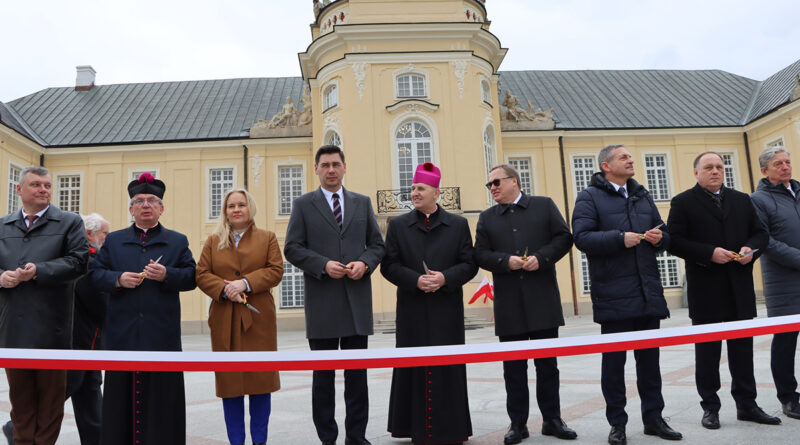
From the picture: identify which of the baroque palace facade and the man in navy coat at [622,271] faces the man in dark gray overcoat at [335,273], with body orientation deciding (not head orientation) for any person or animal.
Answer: the baroque palace facade

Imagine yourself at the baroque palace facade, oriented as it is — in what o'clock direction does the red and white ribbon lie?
The red and white ribbon is roughly at 12 o'clock from the baroque palace facade.

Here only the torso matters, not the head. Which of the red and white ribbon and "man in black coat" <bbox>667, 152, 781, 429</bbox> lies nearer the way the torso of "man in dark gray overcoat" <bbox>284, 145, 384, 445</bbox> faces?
the red and white ribbon

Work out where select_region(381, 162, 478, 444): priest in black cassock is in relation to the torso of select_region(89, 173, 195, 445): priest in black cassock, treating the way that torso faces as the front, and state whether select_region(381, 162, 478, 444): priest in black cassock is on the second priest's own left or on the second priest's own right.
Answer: on the second priest's own left

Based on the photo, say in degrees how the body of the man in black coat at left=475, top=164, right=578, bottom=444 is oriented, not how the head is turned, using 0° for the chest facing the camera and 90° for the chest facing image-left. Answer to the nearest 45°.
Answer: approximately 0°

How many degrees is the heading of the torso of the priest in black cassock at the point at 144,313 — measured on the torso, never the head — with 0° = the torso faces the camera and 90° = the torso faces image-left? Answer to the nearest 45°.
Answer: approximately 0°

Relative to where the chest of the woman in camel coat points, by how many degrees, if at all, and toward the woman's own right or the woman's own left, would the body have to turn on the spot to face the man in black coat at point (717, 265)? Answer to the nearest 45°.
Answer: approximately 90° to the woman's own left
